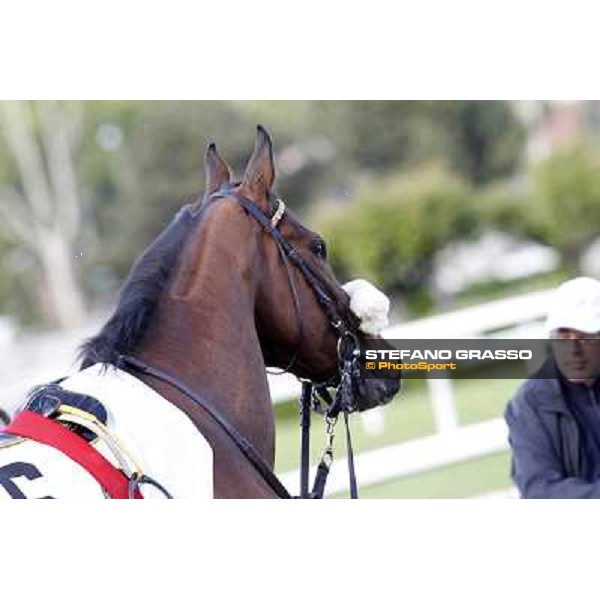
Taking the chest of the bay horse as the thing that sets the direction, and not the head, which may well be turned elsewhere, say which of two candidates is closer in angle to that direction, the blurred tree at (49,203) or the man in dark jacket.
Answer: the man in dark jacket

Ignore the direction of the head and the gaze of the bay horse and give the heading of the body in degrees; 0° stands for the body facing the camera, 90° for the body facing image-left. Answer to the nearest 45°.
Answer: approximately 225°

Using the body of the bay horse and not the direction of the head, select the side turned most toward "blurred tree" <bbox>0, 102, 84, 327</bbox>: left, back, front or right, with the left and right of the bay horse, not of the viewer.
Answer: left

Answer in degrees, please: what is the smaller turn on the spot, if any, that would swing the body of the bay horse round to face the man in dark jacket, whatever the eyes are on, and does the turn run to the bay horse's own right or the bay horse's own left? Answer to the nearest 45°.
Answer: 0° — it already faces them

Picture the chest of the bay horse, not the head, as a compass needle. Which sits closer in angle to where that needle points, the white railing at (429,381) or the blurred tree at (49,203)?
the white railing

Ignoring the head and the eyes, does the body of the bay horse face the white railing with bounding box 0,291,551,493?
yes
